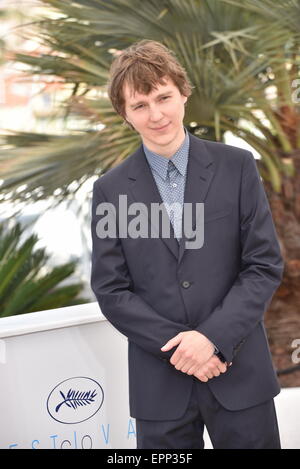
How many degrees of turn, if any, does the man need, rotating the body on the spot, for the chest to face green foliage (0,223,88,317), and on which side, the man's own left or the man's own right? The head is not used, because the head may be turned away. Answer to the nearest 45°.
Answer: approximately 135° to the man's own right

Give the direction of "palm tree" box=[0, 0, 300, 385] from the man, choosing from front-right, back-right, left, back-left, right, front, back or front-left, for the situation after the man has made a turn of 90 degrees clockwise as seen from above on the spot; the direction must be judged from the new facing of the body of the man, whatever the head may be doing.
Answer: right

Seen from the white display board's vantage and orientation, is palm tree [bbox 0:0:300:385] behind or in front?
behind

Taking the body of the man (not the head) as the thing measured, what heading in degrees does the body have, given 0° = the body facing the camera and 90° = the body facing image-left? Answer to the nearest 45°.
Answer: approximately 0°

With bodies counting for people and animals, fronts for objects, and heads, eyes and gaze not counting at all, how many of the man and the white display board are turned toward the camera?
2
